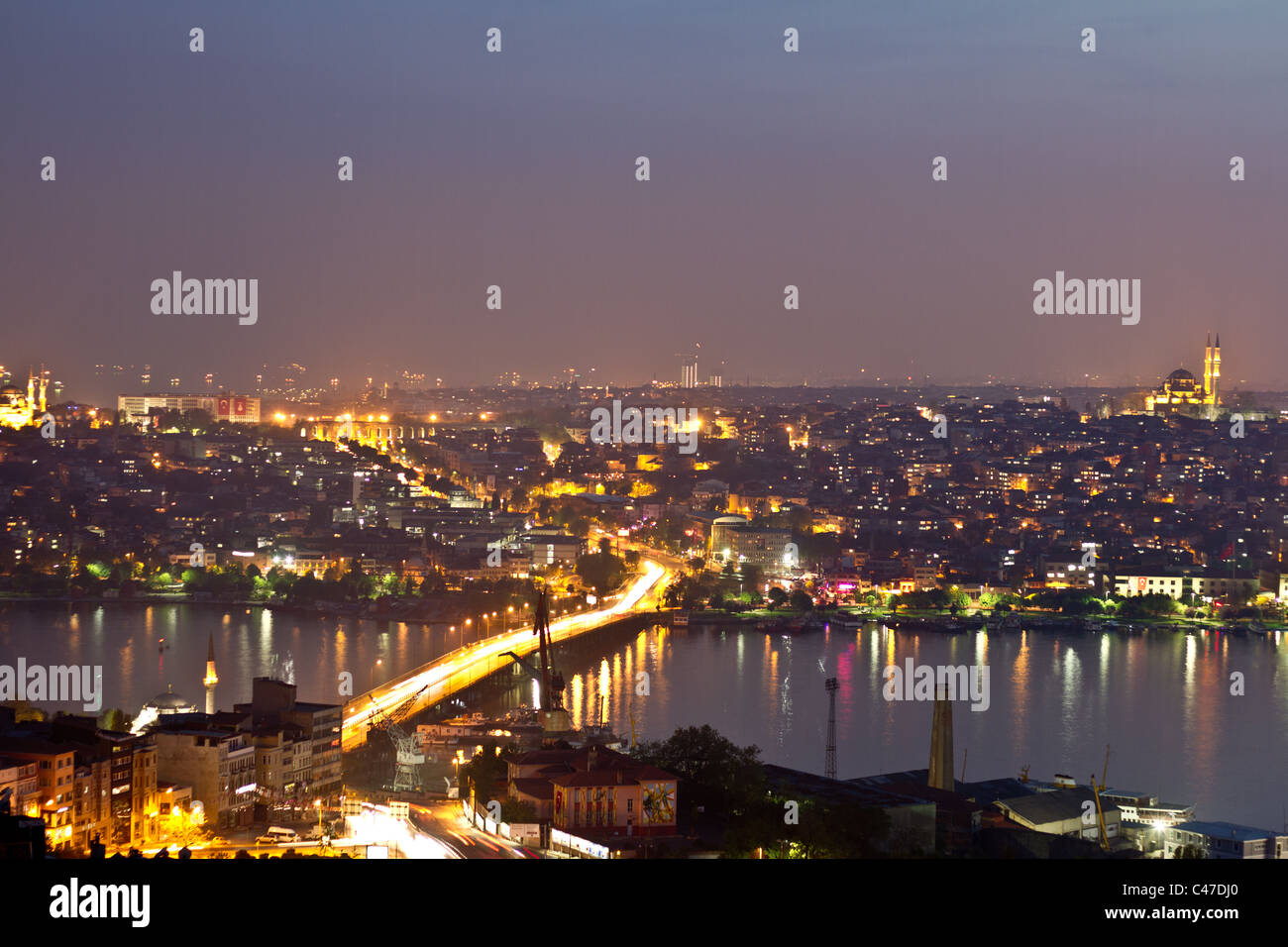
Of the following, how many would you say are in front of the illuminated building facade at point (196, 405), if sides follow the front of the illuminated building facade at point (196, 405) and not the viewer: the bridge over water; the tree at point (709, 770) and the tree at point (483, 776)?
3

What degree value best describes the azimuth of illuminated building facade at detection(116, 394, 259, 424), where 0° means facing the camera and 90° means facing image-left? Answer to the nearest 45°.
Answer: approximately 0°

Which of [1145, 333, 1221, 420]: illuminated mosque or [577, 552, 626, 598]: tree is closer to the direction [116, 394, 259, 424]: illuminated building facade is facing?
the tree

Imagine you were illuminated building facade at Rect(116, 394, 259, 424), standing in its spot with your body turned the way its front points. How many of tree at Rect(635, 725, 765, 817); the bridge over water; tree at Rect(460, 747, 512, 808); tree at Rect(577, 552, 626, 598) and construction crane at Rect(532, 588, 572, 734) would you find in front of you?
5

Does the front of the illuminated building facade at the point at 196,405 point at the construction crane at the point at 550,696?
yes

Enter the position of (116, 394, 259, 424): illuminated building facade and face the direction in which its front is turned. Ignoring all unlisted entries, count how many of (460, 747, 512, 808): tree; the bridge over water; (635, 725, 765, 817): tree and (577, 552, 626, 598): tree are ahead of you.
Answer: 4

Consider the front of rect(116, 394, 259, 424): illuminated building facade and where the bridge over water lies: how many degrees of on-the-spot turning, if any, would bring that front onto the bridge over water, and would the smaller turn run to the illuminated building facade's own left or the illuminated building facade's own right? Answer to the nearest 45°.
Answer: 0° — it already faces it
